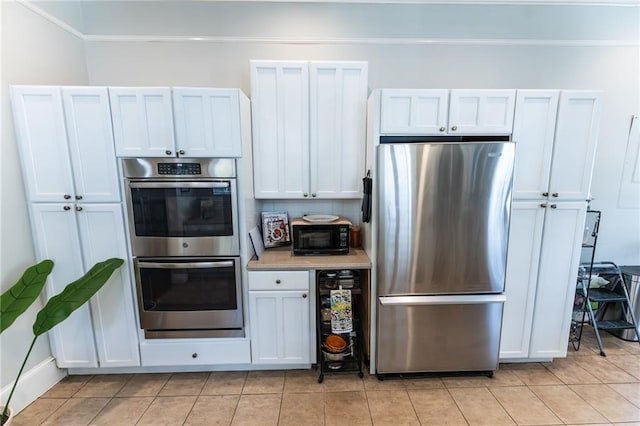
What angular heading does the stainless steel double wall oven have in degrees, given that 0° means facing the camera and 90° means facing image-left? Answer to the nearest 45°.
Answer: approximately 0°

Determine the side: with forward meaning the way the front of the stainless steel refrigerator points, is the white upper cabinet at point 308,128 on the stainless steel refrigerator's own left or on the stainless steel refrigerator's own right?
on the stainless steel refrigerator's own right

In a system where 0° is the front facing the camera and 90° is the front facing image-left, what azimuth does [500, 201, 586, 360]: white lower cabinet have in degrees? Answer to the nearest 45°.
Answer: approximately 0°

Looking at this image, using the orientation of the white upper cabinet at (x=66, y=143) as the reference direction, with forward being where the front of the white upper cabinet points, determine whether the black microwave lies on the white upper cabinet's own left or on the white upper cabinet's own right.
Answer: on the white upper cabinet's own left

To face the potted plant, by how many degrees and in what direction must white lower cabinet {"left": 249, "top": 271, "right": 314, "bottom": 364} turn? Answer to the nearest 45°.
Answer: approximately 90° to its right

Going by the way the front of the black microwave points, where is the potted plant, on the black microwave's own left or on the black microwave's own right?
on the black microwave's own right

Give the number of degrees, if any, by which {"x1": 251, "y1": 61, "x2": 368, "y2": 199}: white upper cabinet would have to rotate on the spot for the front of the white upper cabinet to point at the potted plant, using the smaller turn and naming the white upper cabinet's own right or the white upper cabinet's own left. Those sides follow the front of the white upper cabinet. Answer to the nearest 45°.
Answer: approximately 90° to the white upper cabinet's own right

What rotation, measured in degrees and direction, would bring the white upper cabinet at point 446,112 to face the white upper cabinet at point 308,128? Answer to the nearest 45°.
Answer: approximately 90° to its right

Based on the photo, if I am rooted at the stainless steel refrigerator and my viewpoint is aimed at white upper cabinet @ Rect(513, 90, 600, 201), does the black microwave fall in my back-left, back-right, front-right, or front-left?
back-left

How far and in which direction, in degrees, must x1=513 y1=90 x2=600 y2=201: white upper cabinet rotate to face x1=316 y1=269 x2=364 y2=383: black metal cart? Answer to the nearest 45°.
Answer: approximately 45° to its right
